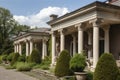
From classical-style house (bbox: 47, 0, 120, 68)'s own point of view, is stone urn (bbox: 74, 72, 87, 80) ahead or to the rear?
ahead

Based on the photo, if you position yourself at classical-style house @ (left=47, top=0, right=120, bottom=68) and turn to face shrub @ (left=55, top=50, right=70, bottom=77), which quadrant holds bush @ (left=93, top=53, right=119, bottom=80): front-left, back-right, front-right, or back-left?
front-left

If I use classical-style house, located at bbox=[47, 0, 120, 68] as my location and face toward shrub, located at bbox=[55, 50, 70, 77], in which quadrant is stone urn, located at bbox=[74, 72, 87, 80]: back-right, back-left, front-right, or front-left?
front-left
